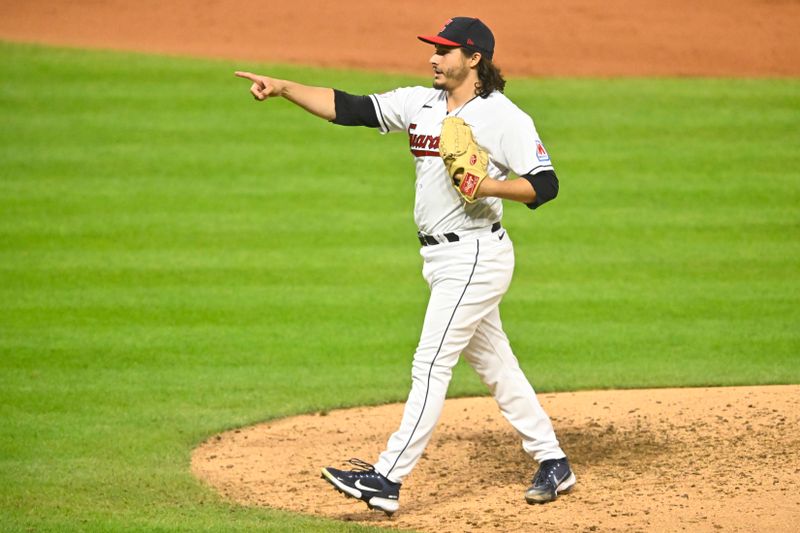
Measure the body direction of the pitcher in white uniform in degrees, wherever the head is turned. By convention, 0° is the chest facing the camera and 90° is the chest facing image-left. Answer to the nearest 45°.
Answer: approximately 45°
